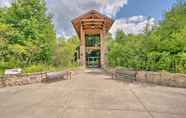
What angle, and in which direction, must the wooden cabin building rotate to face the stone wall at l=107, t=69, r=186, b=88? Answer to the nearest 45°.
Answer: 0° — it already faces it

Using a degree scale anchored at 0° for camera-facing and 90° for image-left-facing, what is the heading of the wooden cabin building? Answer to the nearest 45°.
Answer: approximately 0°
